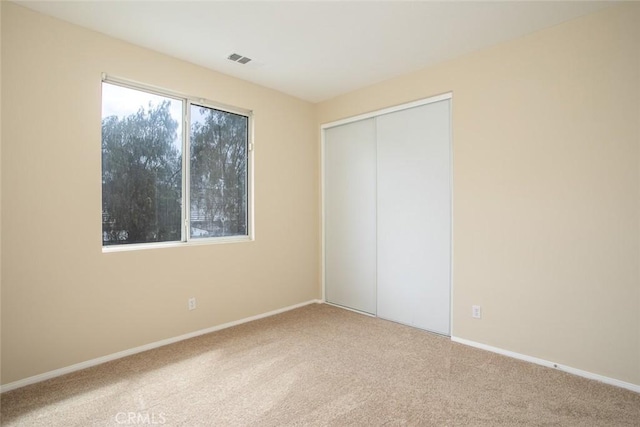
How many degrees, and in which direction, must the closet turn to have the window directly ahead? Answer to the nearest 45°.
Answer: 0° — it already faces it

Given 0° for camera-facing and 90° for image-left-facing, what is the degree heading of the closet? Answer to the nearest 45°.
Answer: approximately 45°
